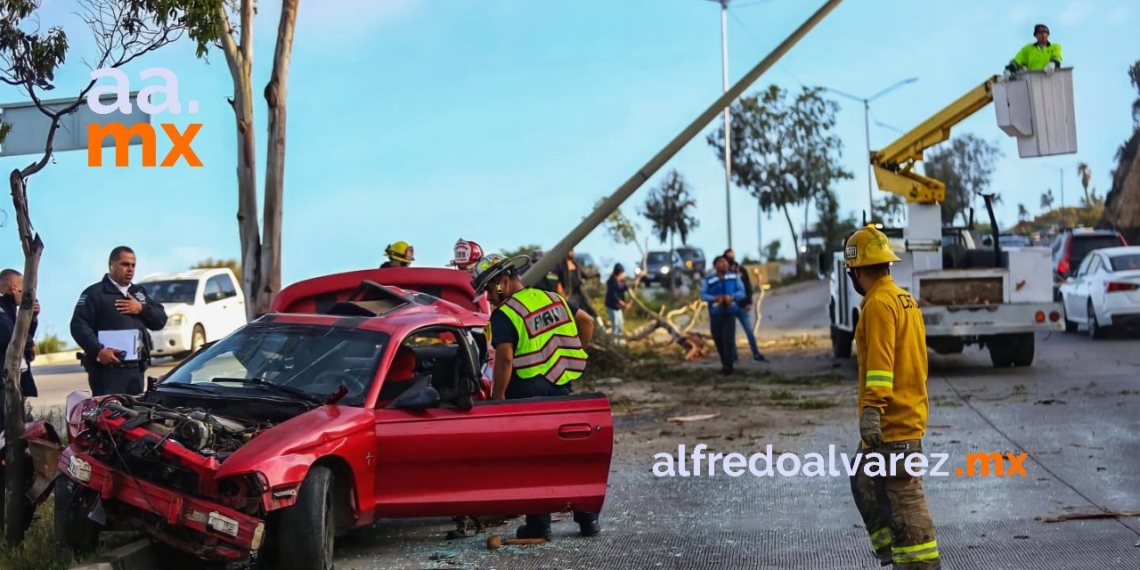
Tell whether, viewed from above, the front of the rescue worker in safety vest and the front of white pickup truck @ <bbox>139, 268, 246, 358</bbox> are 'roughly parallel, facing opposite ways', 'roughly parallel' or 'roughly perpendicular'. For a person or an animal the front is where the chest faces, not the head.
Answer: roughly perpendicular

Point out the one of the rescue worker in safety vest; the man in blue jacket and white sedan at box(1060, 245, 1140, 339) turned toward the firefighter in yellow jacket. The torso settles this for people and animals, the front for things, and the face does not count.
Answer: the man in blue jacket

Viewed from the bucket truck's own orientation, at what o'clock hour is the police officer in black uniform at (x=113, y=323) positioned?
The police officer in black uniform is roughly at 7 o'clock from the bucket truck.

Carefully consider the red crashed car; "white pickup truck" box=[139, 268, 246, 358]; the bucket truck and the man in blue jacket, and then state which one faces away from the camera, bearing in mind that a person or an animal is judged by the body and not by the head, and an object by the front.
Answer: the bucket truck

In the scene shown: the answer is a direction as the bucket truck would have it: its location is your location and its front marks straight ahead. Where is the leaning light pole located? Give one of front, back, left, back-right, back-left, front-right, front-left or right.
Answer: back-left

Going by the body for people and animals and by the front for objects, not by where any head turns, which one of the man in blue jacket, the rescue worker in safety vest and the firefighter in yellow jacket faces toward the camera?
the man in blue jacket

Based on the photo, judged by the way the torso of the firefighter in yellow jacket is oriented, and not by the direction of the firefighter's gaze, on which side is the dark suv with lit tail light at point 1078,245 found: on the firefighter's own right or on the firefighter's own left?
on the firefighter's own right

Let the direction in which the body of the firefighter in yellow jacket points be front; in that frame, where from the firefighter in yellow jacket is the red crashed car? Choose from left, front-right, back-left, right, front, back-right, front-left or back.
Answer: front-left

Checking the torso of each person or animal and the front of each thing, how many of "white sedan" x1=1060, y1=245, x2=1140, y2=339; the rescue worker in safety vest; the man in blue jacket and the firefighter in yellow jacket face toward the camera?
1

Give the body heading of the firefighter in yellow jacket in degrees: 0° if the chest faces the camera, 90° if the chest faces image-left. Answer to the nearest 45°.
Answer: approximately 135°

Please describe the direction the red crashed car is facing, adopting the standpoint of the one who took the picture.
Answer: facing the viewer and to the left of the viewer

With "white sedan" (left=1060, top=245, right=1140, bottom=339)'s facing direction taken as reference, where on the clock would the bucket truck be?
The bucket truck is roughly at 8 o'clock from the white sedan.

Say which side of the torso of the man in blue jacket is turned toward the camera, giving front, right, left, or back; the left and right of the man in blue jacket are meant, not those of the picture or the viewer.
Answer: front

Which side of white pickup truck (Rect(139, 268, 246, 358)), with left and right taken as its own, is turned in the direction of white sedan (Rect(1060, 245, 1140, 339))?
left

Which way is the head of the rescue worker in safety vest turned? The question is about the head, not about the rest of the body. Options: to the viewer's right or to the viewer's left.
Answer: to the viewer's left

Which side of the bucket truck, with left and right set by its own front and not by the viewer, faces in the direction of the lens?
back
